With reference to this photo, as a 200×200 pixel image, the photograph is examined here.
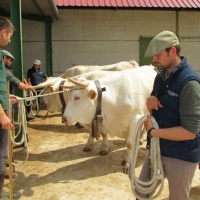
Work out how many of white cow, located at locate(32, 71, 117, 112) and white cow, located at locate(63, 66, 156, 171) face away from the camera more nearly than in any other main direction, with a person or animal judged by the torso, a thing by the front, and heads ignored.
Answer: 0

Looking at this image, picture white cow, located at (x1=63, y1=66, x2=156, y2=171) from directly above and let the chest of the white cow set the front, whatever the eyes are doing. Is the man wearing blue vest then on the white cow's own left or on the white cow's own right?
on the white cow's own left

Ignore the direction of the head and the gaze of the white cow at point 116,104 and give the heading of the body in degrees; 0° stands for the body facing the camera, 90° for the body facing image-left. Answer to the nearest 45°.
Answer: approximately 45°

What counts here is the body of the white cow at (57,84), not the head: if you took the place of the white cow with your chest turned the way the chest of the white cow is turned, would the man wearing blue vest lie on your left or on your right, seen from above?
on your left

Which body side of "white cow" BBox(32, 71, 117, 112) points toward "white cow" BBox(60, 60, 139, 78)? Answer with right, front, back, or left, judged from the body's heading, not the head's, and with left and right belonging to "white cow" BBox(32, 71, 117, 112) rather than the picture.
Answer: right

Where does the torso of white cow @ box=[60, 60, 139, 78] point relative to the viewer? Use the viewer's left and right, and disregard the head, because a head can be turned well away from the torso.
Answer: facing to the left of the viewer

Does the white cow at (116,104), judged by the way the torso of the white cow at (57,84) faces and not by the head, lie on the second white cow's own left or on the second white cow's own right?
on the second white cow's own left

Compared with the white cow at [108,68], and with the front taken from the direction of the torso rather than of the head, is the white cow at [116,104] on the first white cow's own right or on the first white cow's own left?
on the first white cow's own left

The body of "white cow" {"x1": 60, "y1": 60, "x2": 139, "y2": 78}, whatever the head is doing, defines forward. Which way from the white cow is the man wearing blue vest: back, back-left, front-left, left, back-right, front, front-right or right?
left
